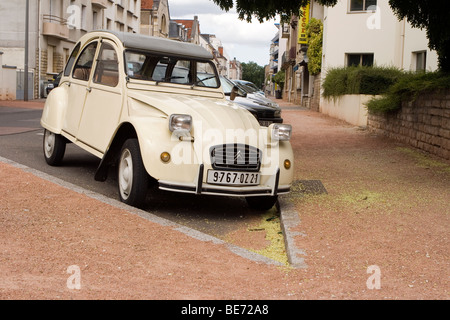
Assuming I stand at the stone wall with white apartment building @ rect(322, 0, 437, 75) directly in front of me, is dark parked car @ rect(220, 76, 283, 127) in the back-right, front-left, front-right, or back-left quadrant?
front-left

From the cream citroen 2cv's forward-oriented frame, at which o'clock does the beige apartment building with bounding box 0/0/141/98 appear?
The beige apartment building is roughly at 7 o'clock from the cream citroen 2cv.

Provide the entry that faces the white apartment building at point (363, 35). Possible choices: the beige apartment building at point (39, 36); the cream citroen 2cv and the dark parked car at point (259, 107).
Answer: the beige apartment building at point (39, 36)

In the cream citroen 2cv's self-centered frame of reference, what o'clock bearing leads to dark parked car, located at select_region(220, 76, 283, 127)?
The dark parked car is roughly at 8 o'clock from the cream citroen 2cv.

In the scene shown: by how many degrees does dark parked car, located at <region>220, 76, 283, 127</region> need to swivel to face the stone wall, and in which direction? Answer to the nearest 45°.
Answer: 0° — it already faces it

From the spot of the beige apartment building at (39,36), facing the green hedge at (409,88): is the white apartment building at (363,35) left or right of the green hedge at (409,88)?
left

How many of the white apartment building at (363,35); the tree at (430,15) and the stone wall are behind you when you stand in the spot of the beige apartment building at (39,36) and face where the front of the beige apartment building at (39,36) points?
0

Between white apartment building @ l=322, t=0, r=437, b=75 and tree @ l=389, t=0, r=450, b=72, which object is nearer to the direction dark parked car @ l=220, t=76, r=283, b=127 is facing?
the tree

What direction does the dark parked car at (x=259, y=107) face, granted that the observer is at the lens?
facing the viewer and to the right of the viewer

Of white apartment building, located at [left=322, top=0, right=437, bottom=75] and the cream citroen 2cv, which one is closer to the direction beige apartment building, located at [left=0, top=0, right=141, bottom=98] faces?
the white apartment building

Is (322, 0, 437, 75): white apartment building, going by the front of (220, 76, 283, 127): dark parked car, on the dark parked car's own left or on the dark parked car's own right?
on the dark parked car's own left

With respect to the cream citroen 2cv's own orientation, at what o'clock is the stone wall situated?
The stone wall is roughly at 9 o'clock from the cream citroen 2cv.

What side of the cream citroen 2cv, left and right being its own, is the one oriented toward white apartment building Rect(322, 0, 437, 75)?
left

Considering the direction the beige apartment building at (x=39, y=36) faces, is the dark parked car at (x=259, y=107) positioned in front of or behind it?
in front

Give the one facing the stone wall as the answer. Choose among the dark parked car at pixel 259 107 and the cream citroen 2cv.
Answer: the dark parked car

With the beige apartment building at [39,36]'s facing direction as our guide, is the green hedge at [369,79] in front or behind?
in front
